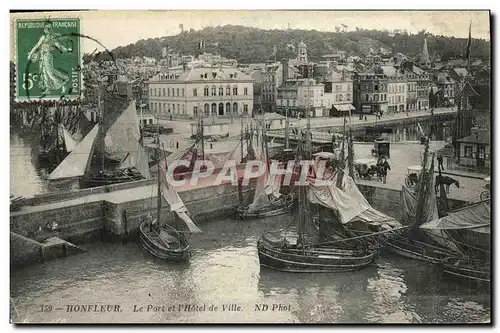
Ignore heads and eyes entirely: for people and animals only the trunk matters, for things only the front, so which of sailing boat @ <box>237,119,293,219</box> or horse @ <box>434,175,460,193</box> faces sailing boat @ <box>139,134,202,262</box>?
sailing boat @ <box>237,119,293,219</box>

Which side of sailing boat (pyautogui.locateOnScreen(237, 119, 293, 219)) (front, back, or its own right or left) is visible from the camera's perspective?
left

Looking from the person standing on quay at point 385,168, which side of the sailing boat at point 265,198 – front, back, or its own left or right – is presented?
back

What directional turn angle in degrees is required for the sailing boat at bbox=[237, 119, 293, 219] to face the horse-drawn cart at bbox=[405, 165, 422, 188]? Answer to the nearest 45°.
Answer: approximately 180°

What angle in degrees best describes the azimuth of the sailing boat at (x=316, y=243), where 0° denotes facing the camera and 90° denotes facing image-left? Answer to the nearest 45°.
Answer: approximately 90°

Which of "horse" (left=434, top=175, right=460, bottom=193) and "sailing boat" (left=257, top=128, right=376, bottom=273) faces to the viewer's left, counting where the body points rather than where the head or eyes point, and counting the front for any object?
the sailing boat

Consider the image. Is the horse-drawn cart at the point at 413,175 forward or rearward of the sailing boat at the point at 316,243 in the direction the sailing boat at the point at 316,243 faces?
rearward

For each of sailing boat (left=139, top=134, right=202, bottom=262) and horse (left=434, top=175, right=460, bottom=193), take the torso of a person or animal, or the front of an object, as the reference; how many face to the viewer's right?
1

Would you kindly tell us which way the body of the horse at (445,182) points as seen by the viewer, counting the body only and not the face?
to the viewer's right

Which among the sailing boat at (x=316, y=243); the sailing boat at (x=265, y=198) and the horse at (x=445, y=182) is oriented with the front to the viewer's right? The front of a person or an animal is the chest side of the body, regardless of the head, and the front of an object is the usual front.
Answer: the horse

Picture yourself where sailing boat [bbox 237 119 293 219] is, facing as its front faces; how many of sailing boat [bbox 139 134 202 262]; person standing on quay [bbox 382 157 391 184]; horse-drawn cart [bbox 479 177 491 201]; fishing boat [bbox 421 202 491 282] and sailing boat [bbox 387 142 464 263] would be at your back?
4

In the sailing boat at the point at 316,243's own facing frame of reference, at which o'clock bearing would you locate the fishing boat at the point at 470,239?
The fishing boat is roughly at 6 o'clock from the sailing boat.
